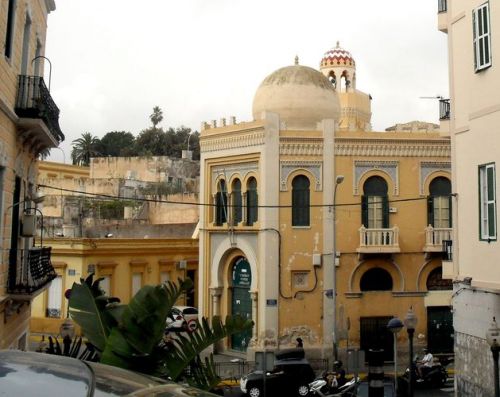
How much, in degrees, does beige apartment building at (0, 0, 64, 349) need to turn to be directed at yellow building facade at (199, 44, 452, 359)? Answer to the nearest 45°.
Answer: approximately 90° to its left

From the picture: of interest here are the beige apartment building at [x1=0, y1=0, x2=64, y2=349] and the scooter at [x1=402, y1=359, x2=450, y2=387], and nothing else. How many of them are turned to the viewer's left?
1

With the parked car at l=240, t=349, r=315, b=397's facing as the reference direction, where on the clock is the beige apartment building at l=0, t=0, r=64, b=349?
The beige apartment building is roughly at 10 o'clock from the parked car.

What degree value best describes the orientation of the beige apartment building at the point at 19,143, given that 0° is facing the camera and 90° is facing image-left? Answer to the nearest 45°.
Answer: approximately 315°

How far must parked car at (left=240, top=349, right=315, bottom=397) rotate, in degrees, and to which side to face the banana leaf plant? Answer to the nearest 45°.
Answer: approximately 90° to its left

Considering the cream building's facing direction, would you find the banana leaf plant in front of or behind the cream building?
in front

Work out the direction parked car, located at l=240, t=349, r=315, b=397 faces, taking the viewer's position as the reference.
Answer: facing to the left of the viewer

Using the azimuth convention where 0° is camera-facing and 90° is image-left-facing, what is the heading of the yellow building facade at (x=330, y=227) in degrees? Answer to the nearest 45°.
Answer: approximately 45°

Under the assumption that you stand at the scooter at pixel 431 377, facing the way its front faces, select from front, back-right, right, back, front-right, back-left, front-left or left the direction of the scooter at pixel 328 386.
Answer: front-left
